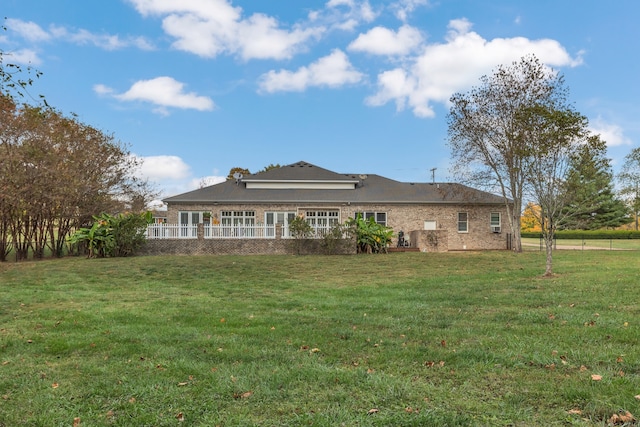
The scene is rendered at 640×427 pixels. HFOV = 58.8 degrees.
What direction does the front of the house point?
away from the camera
